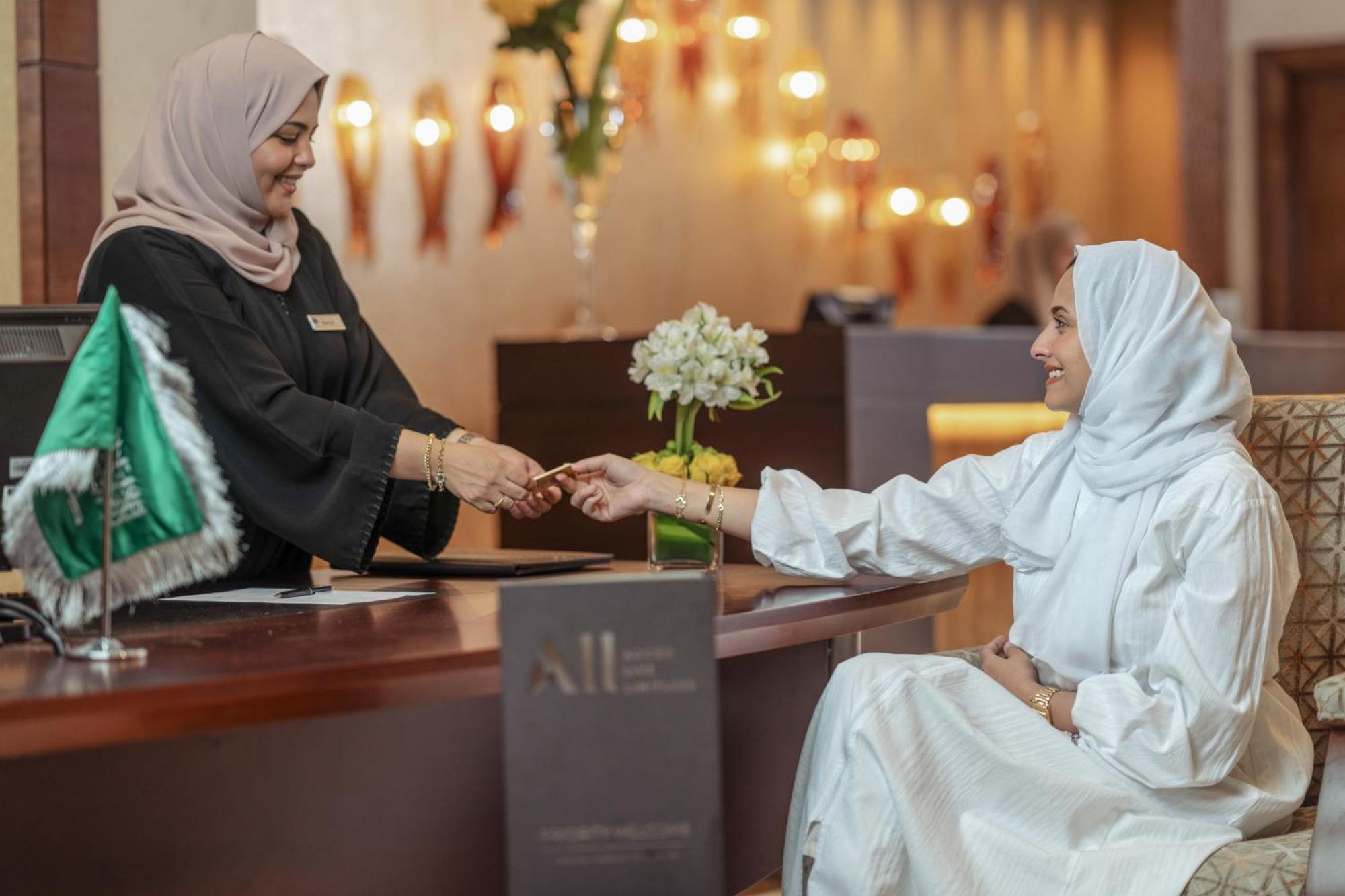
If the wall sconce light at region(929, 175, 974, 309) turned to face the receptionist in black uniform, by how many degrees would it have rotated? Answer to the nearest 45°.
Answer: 0° — it already faces them

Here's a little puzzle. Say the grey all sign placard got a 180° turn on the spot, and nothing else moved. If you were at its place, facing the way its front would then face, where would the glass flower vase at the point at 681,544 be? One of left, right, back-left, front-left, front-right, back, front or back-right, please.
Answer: front

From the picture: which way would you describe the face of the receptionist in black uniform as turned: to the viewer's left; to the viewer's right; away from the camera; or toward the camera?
to the viewer's right

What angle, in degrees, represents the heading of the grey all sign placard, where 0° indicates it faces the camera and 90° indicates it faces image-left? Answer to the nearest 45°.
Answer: approximately 0°

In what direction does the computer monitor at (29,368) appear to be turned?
away from the camera

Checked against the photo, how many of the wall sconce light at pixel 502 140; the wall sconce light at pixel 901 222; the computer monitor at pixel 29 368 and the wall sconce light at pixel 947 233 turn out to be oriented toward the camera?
3

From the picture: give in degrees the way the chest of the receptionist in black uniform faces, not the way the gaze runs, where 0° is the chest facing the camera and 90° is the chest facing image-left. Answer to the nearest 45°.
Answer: approximately 315°

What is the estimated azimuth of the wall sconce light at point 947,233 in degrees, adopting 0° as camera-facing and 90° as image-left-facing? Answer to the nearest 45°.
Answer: approximately 0°
